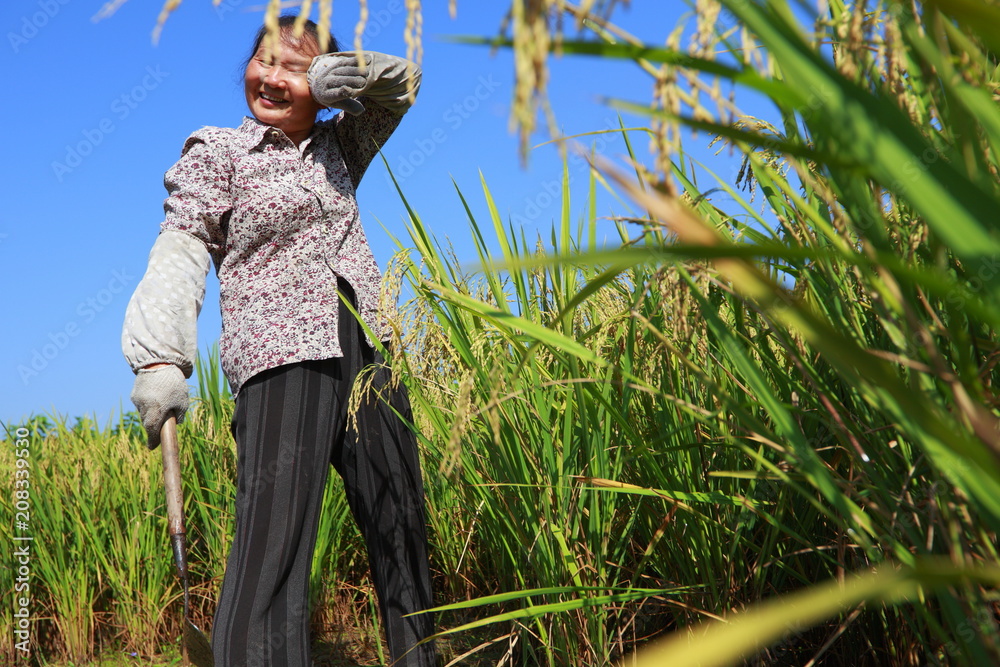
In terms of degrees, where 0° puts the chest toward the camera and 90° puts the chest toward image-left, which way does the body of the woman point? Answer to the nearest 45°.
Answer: approximately 315°

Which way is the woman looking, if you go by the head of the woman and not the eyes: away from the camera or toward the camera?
toward the camera
